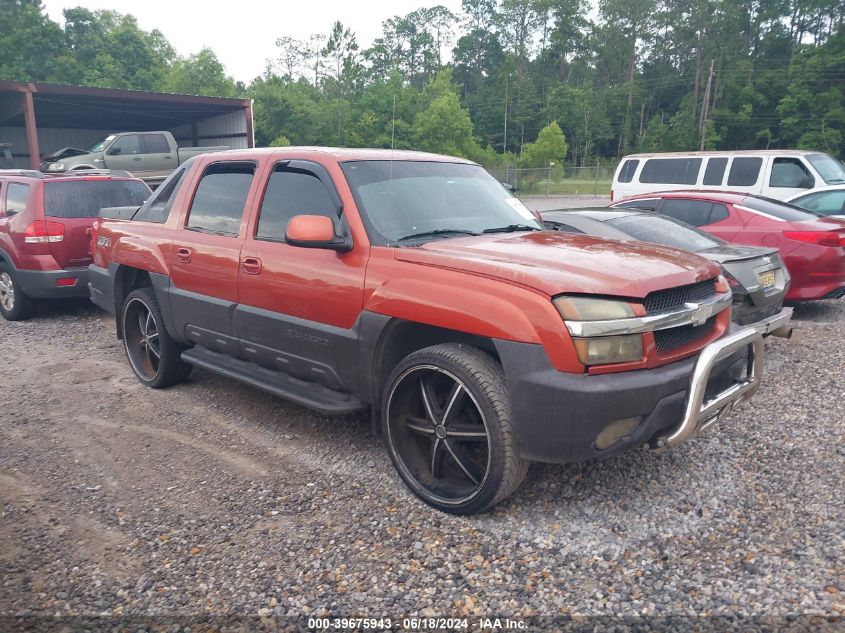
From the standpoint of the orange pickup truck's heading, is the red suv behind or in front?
behind

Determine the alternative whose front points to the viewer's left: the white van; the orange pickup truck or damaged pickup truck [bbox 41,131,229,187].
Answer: the damaged pickup truck

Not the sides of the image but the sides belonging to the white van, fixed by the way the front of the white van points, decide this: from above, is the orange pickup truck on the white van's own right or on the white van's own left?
on the white van's own right

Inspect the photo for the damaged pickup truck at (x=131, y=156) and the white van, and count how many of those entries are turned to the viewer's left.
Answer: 1

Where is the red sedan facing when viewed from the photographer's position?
facing away from the viewer and to the left of the viewer

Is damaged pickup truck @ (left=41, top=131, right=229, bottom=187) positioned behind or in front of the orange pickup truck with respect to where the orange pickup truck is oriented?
behind

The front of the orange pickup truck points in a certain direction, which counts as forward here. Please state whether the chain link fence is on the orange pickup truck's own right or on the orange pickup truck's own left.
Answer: on the orange pickup truck's own left

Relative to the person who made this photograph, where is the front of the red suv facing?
facing away from the viewer and to the left of the viewer

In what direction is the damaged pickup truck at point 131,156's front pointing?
to the viewer's left
